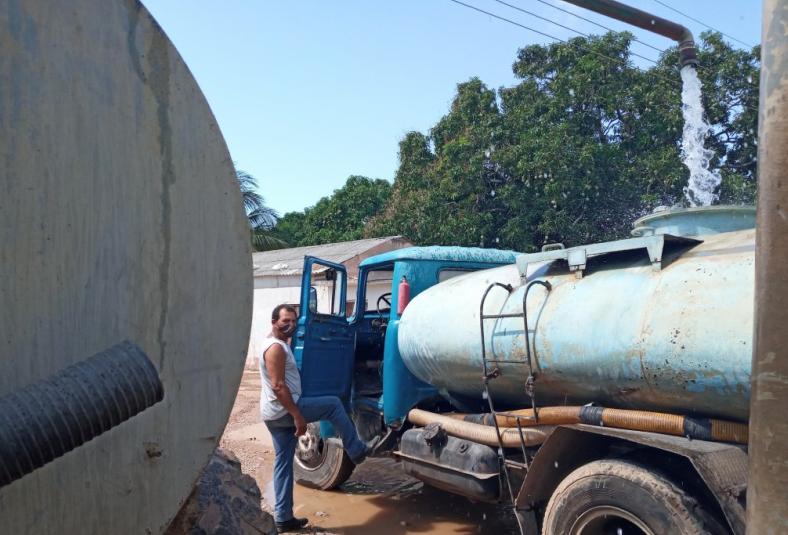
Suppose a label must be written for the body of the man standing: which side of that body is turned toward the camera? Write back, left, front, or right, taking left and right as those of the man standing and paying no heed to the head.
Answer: right

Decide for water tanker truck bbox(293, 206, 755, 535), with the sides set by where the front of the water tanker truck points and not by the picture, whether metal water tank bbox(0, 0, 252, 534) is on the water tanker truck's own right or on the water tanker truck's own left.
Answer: on the water tanker truck's own left

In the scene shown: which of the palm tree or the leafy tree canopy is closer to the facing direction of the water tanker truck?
the palm tree

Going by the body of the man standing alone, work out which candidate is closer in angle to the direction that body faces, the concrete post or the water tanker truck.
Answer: the water tanker truck

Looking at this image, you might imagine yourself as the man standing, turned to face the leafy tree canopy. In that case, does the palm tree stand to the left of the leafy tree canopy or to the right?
left

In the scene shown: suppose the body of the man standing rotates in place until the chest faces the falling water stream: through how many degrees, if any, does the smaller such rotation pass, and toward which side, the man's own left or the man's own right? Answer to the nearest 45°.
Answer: approximately 45° to the man's own left

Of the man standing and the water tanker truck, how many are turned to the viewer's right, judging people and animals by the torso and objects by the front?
1

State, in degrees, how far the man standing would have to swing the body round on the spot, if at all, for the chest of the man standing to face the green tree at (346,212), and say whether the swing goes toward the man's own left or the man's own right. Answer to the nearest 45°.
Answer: approximately 90° to the man's own left

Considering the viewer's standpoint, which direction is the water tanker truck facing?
facing away from the viewer and to the left of the viewer

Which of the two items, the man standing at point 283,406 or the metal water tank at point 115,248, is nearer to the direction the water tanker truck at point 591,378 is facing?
the man standing

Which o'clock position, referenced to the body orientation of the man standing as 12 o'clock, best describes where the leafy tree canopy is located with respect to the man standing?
The leafy tree canopy is roughly at 10 o'clock from the man standing.
